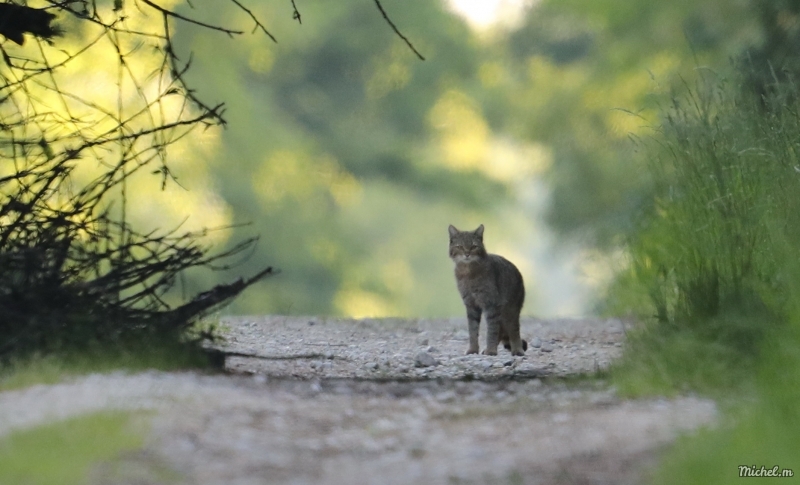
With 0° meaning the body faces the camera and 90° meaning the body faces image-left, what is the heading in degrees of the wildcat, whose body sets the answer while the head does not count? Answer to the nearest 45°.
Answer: approximately 45°

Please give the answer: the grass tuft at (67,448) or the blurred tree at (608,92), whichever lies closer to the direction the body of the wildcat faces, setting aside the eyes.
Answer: the grass tuft

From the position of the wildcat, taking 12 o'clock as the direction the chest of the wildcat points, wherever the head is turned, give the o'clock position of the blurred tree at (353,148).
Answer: The blurred tree is roughly at 4 o'clock from the wildcat.

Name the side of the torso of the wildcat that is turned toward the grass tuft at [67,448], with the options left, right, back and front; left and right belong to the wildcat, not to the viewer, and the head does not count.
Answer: front

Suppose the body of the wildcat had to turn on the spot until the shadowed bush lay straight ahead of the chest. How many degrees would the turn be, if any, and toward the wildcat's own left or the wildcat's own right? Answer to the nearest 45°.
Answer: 0° — it already faces it

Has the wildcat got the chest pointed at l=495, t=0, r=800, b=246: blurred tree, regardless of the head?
no

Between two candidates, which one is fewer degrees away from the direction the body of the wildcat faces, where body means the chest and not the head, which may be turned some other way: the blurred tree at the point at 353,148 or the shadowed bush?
the shadowed bush
